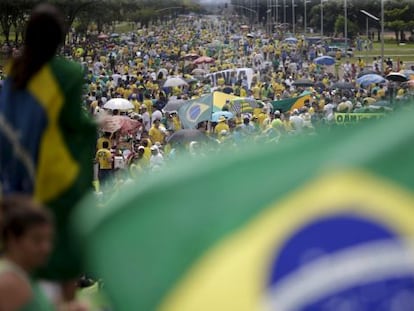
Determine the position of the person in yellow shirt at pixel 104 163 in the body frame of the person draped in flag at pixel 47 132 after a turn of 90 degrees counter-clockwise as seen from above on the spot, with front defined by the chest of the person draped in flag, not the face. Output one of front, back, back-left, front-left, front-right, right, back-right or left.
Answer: front-right

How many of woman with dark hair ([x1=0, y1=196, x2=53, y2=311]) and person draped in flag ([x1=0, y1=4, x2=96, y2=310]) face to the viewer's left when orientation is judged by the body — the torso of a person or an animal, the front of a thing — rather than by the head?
0

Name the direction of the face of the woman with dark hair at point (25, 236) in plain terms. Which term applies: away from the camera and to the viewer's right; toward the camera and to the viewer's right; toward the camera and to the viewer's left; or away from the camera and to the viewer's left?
toward the camera and to the viewer's right

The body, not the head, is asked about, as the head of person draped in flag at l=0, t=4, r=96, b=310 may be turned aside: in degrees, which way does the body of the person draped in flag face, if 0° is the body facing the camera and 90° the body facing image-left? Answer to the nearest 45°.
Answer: approximately 225°

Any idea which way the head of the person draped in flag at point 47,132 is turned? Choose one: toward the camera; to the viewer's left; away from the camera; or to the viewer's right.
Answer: away from the camera

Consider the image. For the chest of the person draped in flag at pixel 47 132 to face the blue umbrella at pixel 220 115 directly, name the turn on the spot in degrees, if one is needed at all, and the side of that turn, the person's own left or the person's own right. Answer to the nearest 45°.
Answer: approximately 45° to the person's own left

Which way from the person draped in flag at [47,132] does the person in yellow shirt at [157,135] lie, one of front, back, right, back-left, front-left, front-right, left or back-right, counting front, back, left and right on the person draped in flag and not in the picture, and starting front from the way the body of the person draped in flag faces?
front-left
